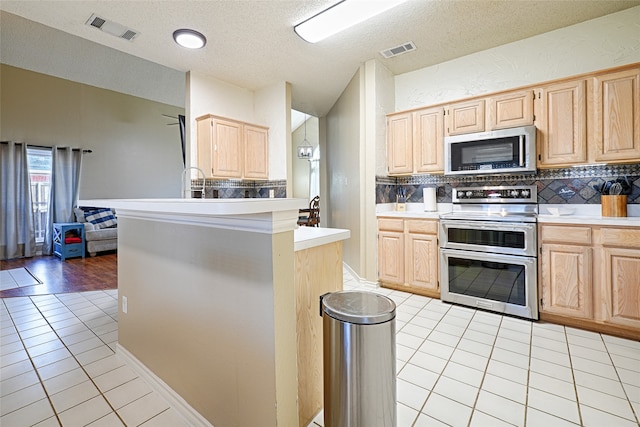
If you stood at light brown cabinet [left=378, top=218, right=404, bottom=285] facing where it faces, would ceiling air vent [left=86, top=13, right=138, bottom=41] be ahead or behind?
ahead

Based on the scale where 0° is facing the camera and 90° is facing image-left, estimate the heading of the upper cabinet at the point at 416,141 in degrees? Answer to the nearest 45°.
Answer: approximately 45°

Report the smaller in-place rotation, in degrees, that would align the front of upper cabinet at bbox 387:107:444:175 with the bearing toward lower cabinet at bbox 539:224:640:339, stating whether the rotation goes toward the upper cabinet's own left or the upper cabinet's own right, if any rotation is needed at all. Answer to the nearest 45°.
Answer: approximately 90° to the upper cabinet's own left

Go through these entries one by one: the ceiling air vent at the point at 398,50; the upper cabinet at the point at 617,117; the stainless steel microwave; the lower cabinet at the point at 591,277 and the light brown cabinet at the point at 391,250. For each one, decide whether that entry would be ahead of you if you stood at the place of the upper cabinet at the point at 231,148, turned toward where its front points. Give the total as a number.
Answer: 5

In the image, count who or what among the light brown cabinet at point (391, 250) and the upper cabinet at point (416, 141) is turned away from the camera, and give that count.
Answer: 0

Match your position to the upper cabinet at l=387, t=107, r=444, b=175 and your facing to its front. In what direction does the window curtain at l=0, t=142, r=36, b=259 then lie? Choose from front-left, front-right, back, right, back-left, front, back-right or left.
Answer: front-right

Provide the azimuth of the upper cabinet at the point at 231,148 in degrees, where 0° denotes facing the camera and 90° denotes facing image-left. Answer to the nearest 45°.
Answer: approximately 315°

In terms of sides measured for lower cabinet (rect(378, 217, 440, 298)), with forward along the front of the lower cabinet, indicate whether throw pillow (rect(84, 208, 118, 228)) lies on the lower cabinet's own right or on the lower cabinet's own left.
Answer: on the lower cabinet's own right

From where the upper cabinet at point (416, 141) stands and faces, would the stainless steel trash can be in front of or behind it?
in front
